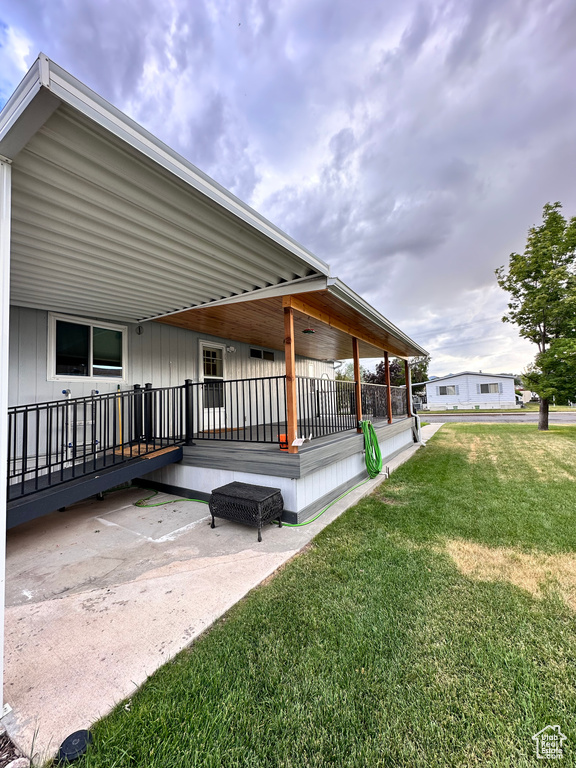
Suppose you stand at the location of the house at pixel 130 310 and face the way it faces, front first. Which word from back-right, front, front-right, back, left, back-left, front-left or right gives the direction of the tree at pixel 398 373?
left

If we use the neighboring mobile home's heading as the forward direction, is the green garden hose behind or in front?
in front

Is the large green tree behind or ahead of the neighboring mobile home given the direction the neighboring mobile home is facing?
ahead

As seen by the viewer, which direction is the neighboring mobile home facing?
toward the camera

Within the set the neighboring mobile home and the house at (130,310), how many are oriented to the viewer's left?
0

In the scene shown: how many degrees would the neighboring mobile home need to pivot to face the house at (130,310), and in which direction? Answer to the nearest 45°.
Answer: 0° — it already faces it

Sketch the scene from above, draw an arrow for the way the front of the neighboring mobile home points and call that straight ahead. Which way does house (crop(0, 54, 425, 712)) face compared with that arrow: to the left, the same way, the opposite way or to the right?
to the left

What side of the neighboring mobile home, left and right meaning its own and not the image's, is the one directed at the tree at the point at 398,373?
right

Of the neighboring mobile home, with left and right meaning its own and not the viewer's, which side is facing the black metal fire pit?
front
